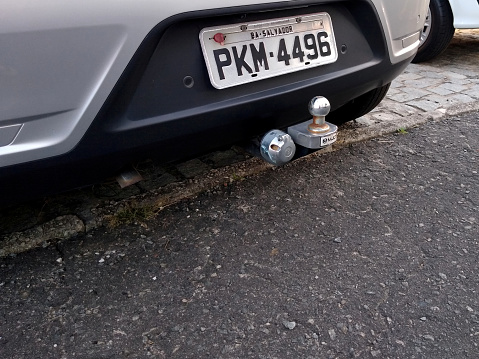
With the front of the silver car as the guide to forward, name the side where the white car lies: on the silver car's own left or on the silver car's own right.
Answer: on the silver car's own right

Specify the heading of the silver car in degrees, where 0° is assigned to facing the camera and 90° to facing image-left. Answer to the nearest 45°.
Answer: approximately 135°
